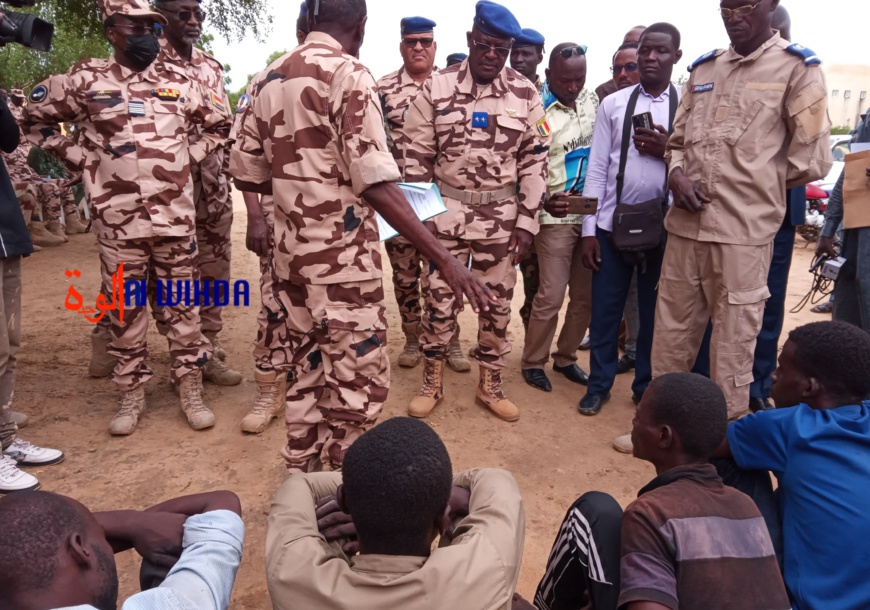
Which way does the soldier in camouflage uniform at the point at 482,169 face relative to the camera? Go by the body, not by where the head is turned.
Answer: toward the camera

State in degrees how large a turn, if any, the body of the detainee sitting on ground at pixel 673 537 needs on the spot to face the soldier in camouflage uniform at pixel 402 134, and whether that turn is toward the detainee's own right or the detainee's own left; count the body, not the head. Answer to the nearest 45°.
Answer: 0° — they already face them

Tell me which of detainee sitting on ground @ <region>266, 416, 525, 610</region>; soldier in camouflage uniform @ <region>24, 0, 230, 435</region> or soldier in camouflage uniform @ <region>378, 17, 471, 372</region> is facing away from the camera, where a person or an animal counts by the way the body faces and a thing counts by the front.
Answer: the detainee sitting on ground

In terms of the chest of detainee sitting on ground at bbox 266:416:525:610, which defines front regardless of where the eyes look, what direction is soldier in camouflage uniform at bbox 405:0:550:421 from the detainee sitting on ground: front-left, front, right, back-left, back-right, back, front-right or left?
front

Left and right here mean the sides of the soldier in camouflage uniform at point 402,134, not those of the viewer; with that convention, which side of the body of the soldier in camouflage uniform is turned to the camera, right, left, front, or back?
front

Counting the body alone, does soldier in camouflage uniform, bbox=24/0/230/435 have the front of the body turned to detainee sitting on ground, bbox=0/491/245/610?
yes

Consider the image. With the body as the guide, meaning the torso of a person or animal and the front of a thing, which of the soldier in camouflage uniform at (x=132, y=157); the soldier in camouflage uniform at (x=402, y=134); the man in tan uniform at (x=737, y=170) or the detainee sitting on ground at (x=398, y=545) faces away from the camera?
the detainee sitting on ground

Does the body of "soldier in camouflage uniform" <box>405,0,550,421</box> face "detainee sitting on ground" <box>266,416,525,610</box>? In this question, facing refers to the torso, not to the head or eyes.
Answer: yes

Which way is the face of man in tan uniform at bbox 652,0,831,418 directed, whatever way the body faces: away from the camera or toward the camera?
toward the camera

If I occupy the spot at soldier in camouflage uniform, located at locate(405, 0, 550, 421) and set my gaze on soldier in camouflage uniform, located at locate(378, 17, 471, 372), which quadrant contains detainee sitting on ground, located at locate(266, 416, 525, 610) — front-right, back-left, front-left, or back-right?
back-left

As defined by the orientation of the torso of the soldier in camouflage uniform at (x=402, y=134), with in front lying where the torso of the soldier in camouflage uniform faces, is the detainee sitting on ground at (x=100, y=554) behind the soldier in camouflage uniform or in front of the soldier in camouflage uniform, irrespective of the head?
in front

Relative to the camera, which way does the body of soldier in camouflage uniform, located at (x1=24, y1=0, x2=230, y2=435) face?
toward the camera

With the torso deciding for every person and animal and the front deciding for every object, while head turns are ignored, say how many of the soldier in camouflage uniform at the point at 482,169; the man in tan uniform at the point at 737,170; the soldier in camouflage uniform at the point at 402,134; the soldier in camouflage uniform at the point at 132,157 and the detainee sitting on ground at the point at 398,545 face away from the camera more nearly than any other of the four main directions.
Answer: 1

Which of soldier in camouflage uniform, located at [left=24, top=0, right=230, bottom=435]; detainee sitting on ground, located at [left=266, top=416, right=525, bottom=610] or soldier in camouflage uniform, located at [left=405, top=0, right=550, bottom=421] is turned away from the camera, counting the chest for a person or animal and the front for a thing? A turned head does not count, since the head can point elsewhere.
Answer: the detainee sitting on ground

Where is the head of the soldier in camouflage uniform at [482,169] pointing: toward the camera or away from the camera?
toward the camera

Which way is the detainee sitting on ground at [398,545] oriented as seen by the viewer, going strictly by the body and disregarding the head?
away from the camera

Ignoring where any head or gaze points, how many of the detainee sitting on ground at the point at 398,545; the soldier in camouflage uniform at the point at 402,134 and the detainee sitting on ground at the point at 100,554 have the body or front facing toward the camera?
1
